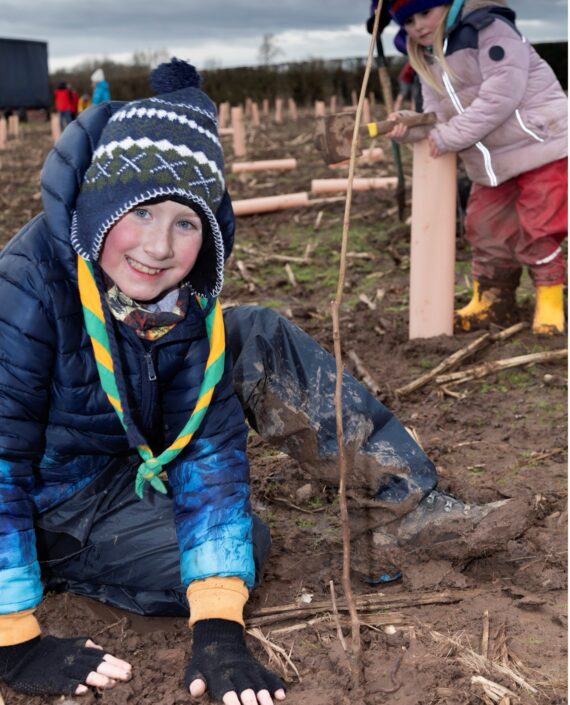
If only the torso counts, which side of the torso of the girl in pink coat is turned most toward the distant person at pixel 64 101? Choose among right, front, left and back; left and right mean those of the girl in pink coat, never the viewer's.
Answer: right

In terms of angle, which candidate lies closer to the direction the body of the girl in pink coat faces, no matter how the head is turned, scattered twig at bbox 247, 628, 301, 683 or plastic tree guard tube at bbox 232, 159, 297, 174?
the scattered twig

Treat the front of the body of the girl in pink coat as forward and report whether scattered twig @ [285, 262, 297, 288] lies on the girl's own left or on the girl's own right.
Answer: on the girl's own right

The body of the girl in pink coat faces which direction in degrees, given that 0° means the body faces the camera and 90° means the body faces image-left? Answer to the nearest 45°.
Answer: approximately 45°
